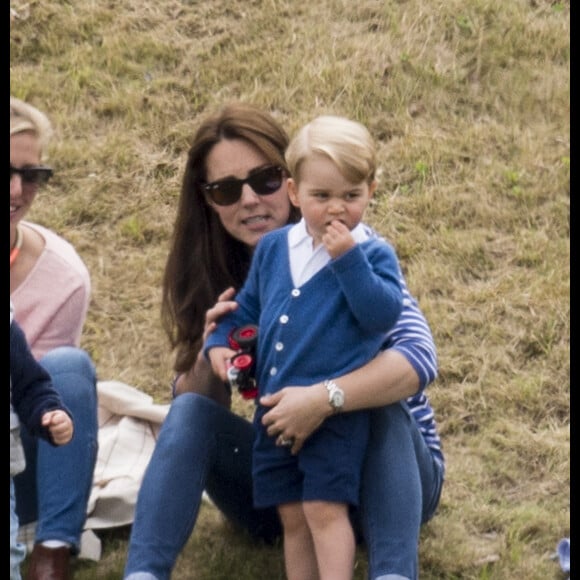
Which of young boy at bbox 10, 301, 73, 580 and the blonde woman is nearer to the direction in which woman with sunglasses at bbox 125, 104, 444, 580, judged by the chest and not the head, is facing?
the young boy

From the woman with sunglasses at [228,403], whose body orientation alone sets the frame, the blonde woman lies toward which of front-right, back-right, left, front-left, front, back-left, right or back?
right

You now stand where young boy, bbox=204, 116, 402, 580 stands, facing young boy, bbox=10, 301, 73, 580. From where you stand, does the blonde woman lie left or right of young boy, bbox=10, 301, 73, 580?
right

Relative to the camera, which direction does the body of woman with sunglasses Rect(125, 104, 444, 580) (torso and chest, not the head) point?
toward the camera

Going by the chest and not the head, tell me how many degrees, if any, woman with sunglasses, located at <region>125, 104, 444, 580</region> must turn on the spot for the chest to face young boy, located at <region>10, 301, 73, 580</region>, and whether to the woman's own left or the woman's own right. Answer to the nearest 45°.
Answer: approximately 45° to the woman's own right
